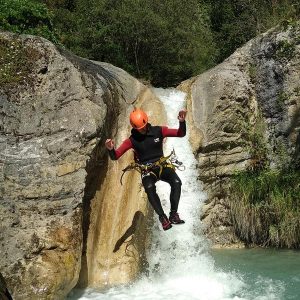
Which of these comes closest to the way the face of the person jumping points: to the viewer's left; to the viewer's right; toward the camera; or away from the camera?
toward the camera

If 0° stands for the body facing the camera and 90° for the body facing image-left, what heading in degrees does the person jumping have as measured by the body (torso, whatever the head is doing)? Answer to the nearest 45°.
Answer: approximately 0°

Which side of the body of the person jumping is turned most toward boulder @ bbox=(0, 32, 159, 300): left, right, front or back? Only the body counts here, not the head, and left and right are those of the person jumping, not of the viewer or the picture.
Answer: right
